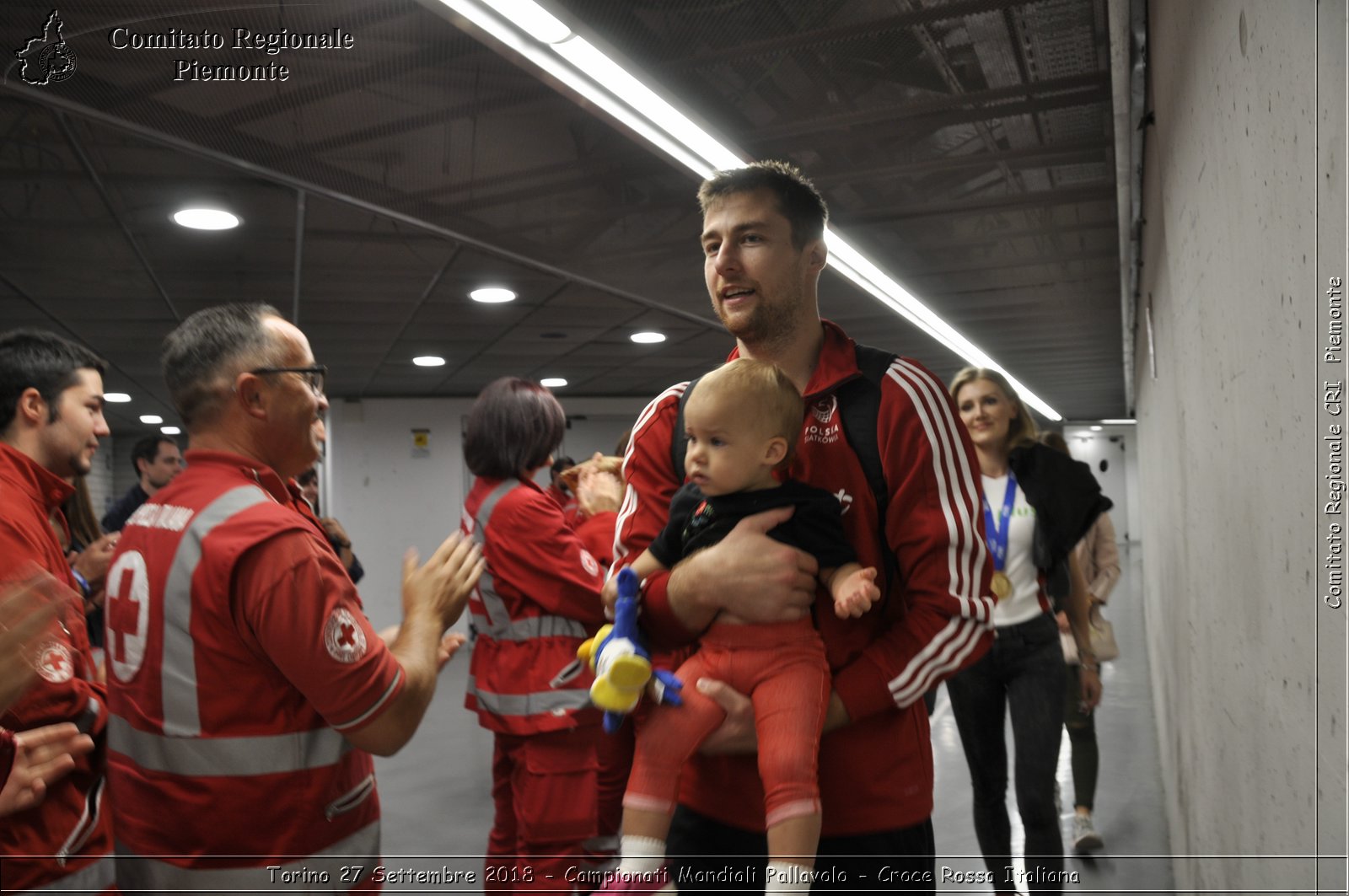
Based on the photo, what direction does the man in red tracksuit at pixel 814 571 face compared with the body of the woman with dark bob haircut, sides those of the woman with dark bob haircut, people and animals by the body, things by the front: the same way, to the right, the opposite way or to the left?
the opposite way

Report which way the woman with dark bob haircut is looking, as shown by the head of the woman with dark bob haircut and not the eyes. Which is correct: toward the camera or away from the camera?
away from the camera

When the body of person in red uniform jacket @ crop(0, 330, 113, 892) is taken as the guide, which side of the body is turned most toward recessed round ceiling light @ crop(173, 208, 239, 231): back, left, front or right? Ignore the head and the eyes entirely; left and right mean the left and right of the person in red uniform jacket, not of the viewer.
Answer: left

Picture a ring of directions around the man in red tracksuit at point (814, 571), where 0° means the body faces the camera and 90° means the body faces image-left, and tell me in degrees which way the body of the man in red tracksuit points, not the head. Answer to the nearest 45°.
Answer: approximately 45°

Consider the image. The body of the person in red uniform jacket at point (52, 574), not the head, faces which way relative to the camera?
to the viewer's right

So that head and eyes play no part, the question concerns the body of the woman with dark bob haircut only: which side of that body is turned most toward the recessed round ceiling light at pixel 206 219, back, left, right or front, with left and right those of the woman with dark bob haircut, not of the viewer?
left

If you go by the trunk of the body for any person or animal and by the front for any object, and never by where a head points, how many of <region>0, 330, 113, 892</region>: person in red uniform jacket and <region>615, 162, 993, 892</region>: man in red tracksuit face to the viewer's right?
1

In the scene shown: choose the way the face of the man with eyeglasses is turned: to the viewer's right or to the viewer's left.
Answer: to the viewer's right

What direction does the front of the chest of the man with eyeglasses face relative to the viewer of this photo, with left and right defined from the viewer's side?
facing away from the viewer and to the right of the viewer
